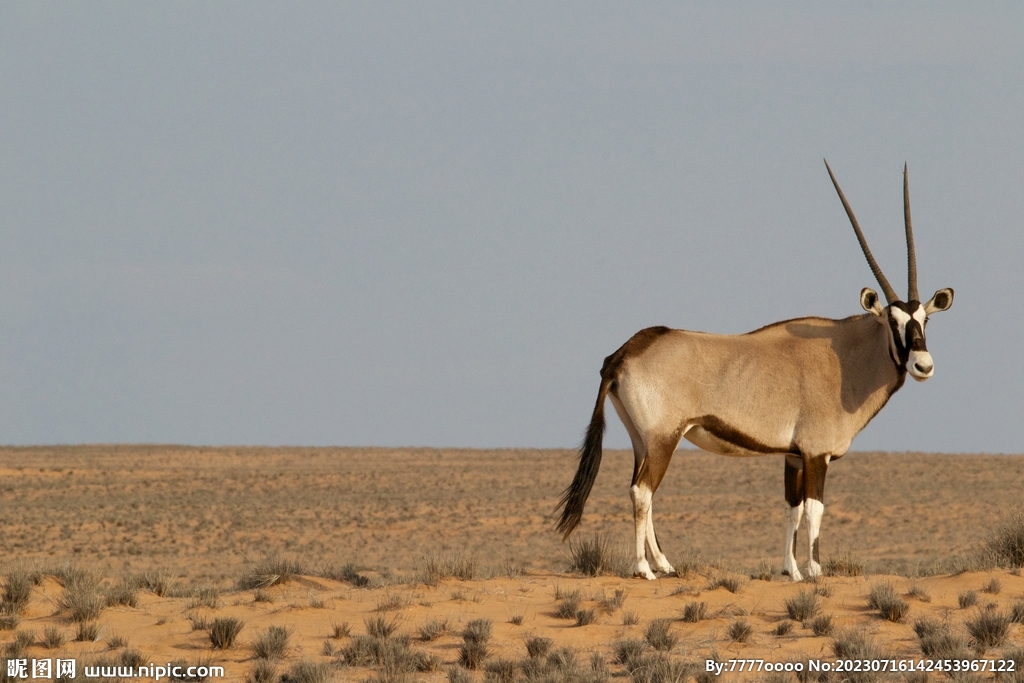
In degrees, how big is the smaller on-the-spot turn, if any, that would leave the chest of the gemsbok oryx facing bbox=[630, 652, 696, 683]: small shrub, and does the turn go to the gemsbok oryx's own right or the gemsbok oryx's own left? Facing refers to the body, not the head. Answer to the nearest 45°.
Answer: approximately 90° to the gemsbok oryx's own right

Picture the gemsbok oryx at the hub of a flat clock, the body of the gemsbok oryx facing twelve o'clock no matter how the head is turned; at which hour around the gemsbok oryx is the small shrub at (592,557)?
The small shrub is roughly at 7 o'clock from the gemsbok oryx.

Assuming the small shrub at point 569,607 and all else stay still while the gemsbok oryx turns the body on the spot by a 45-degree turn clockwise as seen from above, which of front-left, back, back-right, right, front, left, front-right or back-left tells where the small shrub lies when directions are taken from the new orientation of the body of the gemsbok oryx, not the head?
right

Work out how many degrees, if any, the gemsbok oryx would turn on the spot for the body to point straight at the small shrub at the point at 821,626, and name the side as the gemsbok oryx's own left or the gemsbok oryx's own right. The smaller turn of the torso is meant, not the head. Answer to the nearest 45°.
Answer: approximately 90° to the gemsbok oryx's own right

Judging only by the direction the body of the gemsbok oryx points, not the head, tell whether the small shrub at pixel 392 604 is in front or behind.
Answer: behind

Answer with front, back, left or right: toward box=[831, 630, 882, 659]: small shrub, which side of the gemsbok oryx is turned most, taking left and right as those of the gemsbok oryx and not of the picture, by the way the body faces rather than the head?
right

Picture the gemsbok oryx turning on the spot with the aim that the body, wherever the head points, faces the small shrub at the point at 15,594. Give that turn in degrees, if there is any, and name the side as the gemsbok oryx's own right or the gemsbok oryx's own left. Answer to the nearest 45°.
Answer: approximately 180°

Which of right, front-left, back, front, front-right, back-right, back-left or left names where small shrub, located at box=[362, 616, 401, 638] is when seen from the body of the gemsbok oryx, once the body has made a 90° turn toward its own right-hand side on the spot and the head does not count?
front-right

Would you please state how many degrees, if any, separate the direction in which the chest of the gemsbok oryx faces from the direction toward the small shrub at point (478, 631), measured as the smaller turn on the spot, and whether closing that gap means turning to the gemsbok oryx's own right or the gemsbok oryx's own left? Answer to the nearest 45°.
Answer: approximately 135° to the gemsbok oryx's own right

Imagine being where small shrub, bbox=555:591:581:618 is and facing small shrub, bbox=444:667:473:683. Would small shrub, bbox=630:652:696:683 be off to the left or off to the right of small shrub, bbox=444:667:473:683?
left

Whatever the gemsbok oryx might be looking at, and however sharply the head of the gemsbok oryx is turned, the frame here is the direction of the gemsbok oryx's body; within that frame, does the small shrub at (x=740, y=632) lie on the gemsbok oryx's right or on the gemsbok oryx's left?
on the gemsbok oryx's right

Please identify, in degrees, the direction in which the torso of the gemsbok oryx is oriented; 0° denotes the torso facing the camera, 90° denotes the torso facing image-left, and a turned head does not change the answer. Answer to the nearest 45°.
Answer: approximately 270°

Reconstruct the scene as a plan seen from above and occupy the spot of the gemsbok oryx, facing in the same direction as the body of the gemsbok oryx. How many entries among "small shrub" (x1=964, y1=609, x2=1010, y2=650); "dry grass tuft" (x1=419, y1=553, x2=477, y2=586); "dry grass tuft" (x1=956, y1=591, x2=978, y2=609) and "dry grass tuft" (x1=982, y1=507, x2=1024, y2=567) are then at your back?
1

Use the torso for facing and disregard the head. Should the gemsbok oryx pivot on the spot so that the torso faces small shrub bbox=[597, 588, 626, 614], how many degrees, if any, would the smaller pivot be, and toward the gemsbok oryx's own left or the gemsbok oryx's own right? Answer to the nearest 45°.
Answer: approximately 135° to the gemsbok oryx's own right

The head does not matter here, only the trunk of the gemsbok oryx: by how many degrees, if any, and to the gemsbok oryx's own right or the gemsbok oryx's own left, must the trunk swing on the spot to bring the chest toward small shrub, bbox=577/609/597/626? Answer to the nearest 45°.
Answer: approximately 135° to the gemsbok oryx's own right

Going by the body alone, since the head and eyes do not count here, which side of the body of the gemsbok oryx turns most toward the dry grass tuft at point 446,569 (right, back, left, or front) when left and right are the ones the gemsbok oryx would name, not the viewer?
back
